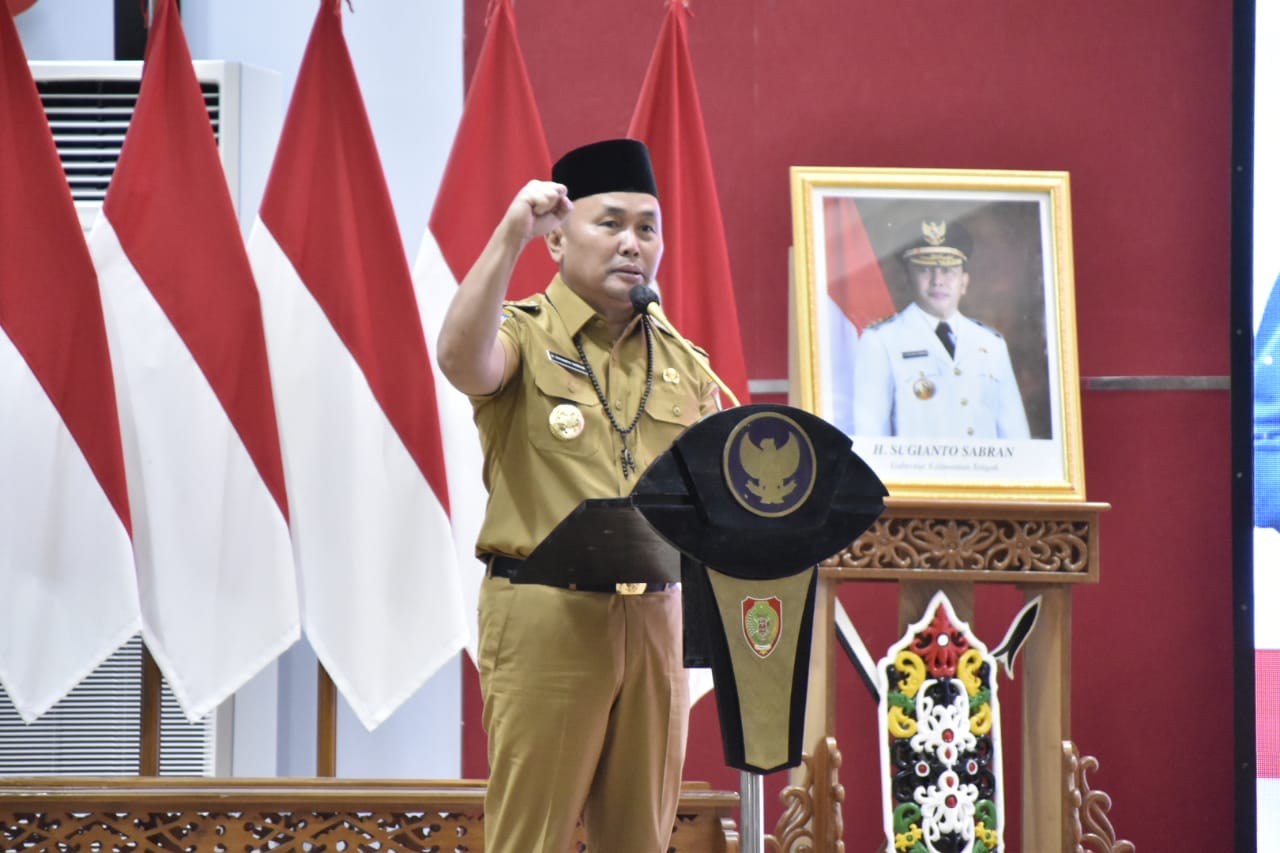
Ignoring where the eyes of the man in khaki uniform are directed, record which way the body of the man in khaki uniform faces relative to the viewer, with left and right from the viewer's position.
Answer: facing the viewer and to the right of the viewer

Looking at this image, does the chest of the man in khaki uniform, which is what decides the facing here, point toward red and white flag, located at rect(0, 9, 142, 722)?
no

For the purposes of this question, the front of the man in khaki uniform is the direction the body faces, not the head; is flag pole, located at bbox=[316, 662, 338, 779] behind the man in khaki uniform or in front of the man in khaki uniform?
behind

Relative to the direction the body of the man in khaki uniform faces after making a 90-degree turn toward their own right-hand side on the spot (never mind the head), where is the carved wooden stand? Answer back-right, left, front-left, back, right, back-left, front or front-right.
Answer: back

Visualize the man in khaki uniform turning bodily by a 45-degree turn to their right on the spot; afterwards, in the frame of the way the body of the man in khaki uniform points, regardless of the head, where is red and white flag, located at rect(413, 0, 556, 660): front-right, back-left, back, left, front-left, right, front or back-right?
back

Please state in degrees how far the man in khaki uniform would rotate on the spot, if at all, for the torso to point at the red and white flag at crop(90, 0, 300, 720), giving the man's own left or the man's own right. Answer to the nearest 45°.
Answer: approximately 180°

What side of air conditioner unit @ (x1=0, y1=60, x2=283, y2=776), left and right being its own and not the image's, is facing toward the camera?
front

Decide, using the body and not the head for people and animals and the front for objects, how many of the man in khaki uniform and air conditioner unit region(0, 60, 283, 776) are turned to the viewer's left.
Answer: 0

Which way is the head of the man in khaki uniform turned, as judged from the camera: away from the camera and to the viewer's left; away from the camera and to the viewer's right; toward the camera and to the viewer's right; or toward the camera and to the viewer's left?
toward the camera and to the viewer's right

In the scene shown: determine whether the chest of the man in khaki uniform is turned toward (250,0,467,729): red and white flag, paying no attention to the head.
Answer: no
